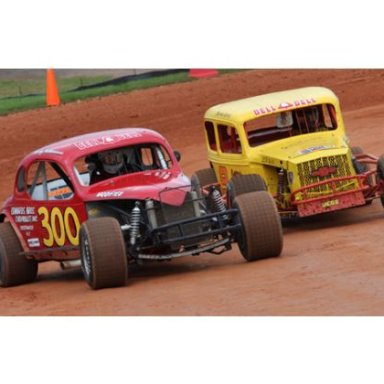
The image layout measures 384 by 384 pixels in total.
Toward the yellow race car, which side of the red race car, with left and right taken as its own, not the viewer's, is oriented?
left

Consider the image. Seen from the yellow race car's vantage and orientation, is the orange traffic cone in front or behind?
behind

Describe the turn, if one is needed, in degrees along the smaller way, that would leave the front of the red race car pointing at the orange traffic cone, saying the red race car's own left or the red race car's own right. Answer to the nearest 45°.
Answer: approximately 135° to the red race car's own left

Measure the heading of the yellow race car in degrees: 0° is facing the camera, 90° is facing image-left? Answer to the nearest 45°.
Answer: approximately 315°

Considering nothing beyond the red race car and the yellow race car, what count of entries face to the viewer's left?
0
